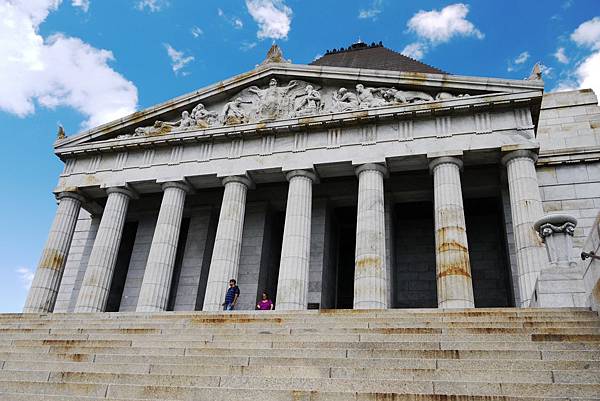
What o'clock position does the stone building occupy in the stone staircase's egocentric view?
The stone building is roughly at 6 o'clock from the stone staircase.

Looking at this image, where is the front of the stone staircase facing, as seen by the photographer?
facing the viewer
